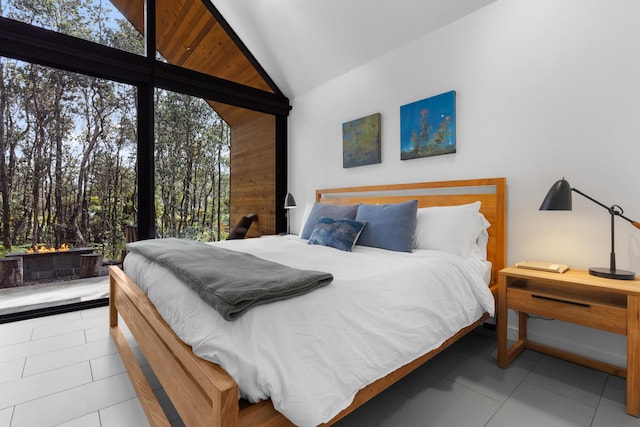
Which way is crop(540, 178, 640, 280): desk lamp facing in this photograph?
to the viewer's left

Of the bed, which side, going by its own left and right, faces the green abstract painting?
back

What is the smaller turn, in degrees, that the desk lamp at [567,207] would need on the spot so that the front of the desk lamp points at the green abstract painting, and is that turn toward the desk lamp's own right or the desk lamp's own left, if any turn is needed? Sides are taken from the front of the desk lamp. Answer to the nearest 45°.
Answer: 0° — it already faces it

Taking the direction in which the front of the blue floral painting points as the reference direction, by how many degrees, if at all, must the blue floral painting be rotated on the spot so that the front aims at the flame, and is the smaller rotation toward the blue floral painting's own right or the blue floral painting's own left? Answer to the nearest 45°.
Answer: approximately 45° to the blue floral painting's own right

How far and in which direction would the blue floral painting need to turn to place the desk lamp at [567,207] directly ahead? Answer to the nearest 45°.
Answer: approximately 90° to its left

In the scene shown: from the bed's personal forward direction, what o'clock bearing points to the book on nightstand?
The book on nightstand is roughly at 7 o'clock from the bed.

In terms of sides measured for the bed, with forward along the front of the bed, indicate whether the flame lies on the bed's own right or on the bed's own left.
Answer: on the bed's own right

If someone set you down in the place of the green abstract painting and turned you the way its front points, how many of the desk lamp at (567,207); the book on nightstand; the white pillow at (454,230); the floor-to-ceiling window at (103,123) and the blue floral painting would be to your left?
4

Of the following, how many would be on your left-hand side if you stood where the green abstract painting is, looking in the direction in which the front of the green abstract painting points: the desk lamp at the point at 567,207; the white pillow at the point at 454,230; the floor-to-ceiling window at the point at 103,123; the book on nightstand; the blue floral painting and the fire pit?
4

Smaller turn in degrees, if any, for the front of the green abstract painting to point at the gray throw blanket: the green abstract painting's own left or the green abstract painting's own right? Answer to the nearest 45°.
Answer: approximately 45° to the green abstract painting's own left

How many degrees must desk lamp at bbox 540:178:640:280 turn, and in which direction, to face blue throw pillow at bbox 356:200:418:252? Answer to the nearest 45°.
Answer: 0° — it already faces it

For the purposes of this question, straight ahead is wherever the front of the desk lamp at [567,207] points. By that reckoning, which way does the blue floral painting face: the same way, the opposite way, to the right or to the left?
to the left
